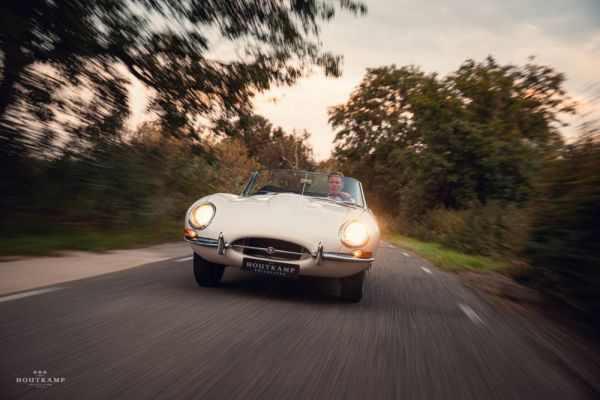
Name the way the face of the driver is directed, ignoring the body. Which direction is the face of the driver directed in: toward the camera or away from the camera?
toward the camera

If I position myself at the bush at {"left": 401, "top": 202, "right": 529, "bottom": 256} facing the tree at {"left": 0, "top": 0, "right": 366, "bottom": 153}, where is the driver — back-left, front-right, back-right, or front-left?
front-left

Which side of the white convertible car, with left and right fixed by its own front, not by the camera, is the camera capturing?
front
